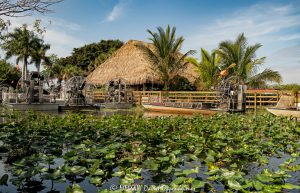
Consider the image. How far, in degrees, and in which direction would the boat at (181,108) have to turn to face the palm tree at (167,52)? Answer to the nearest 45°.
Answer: approximately 90° to its right

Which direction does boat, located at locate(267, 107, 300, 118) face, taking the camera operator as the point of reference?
facing to the left of the viewer

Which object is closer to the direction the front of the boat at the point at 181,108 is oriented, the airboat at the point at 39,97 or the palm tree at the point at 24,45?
the airboat

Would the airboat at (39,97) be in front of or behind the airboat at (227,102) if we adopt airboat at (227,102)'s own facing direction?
in front

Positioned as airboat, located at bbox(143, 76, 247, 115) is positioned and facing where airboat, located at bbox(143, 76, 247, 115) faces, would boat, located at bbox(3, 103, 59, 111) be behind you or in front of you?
in front

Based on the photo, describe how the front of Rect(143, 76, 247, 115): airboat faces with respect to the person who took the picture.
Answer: facing to the left of the viewer
